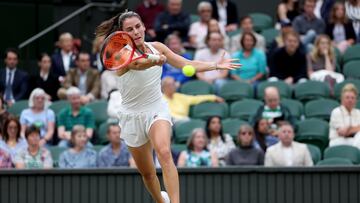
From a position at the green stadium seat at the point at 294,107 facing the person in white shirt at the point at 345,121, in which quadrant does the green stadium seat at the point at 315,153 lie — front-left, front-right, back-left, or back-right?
front-right

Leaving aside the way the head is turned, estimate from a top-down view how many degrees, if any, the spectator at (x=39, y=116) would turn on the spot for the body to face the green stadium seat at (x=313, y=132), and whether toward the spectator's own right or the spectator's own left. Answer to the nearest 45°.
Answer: approximately 90° to the spectator's own left

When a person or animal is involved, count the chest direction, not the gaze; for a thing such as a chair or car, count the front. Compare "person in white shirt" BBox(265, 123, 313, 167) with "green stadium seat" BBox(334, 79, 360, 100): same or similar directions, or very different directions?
same or similar directions

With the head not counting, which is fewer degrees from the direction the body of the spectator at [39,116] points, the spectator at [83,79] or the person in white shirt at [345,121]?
the person in white shirt

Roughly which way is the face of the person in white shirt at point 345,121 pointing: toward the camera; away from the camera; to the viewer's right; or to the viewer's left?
toward the camera

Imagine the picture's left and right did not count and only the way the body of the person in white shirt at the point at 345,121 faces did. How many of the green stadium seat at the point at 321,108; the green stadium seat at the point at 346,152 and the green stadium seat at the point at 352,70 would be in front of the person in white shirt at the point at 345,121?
1

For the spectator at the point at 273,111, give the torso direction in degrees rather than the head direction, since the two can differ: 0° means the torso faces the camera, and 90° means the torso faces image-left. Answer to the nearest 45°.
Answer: approximately 0°

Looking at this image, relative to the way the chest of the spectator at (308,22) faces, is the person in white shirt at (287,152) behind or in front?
in front

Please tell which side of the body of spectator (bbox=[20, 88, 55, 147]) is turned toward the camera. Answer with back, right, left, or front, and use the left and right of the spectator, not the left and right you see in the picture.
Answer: front

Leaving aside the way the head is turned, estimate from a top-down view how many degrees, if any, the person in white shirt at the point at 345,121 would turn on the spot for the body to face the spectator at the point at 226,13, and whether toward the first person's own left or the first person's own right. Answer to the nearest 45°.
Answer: approximately 135° to the first person's own right

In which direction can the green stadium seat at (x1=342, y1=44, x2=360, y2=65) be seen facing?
toward the camera

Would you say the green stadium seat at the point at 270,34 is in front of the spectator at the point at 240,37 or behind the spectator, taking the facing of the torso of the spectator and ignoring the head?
behind

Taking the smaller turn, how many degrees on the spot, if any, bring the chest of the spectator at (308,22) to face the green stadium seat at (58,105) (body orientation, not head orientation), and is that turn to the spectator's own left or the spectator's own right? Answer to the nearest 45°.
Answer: approximately 45° to the spectator's own right

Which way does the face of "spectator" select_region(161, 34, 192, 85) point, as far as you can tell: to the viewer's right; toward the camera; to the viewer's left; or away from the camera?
toward the camera

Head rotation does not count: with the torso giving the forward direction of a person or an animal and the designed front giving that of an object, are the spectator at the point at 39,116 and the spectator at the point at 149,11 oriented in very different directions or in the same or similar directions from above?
same or similar directions
